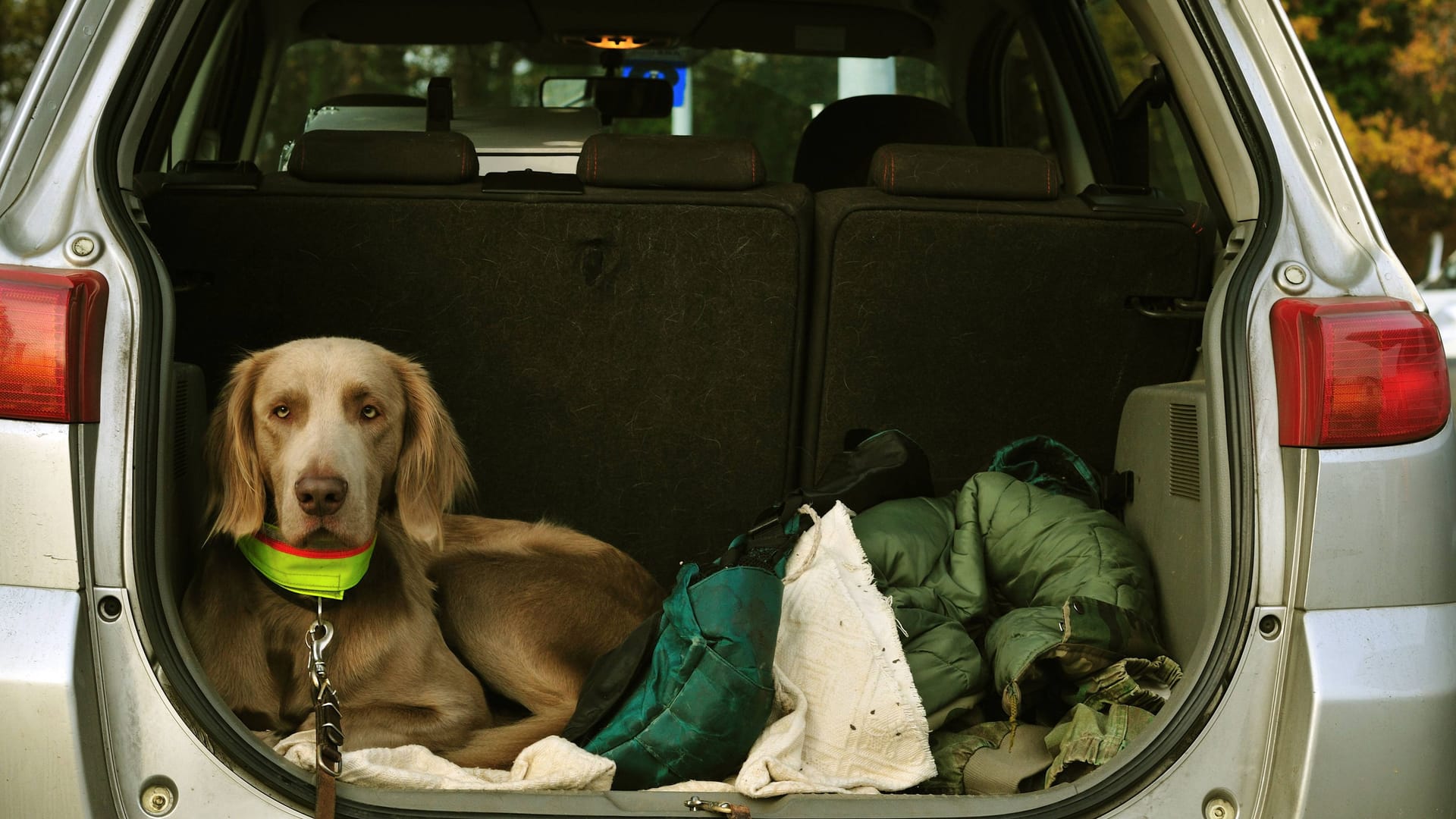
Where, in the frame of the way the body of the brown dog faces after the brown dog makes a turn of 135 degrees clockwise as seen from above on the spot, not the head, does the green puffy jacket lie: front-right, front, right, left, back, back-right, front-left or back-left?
right

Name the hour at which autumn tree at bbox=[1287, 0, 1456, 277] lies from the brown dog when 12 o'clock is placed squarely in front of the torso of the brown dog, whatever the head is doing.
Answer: The autumn tree is roughly at 6 o'clock from the brown dog.

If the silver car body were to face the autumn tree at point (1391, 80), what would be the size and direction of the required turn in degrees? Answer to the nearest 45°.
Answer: approximately 45° to its right

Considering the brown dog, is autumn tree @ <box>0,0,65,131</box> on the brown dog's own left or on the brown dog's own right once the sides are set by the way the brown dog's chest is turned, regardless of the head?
on the brown dog's own right

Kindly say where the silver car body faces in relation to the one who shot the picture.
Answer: facing away from the viewer

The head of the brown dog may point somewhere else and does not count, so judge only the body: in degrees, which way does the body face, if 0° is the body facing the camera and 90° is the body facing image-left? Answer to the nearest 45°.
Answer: approximately 45°

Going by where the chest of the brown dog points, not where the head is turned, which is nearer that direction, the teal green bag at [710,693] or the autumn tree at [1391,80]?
the teal green bag

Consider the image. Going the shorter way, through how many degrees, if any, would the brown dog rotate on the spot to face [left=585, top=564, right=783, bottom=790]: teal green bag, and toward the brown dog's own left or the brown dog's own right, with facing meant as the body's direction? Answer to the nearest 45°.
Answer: approximately 90° to the brown dog's own left
